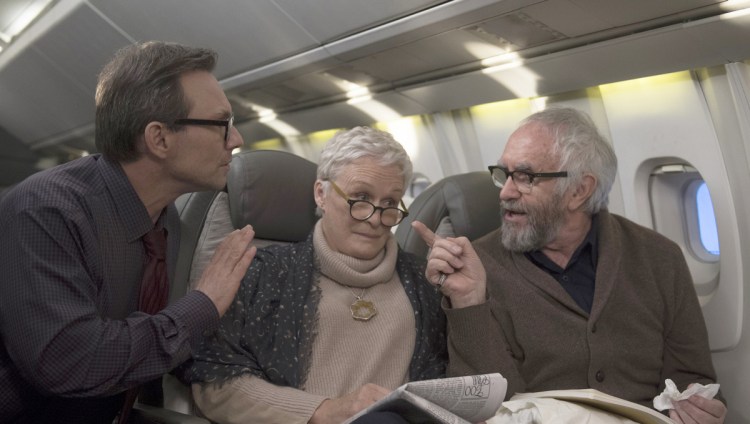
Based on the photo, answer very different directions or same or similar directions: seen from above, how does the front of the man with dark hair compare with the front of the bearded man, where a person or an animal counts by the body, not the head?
very different directions

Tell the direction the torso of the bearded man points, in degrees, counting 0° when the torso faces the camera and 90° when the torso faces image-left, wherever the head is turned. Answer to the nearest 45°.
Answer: approximately 45°

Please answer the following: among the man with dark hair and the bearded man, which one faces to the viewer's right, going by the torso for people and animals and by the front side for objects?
the man with dark hair

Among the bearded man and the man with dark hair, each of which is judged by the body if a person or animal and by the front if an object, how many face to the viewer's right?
1

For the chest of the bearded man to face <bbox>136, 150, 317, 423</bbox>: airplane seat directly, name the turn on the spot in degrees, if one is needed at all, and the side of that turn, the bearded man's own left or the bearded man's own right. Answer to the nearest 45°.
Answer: approximately 45° to the bearded man's own right

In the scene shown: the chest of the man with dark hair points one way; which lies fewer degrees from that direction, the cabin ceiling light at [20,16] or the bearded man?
the bearded man

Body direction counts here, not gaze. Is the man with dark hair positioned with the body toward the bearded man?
yes

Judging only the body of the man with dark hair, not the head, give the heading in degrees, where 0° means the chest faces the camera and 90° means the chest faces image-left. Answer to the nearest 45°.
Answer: approximately 270°
